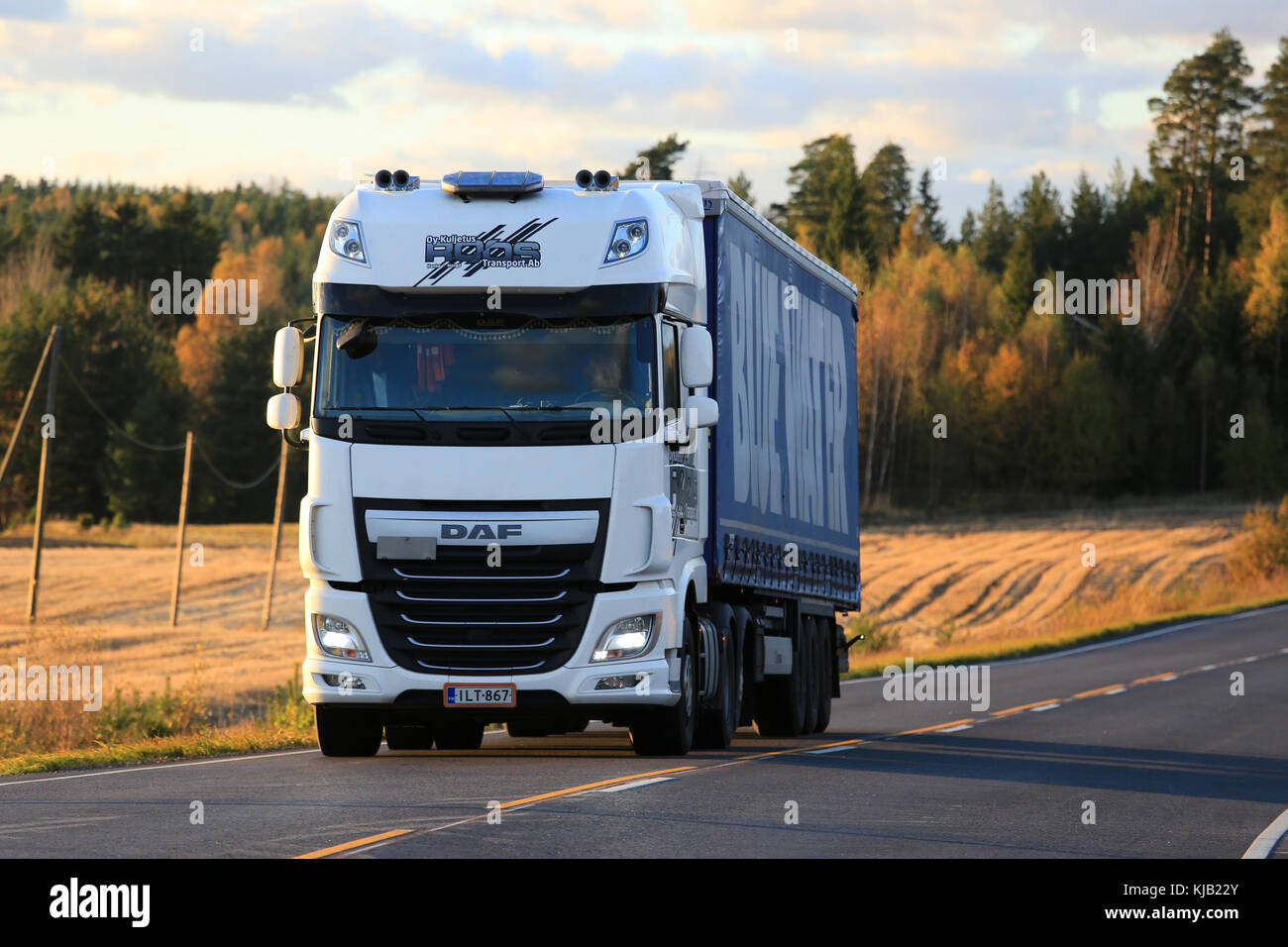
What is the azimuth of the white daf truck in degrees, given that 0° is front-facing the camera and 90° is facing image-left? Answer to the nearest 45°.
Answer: approximately 0°
